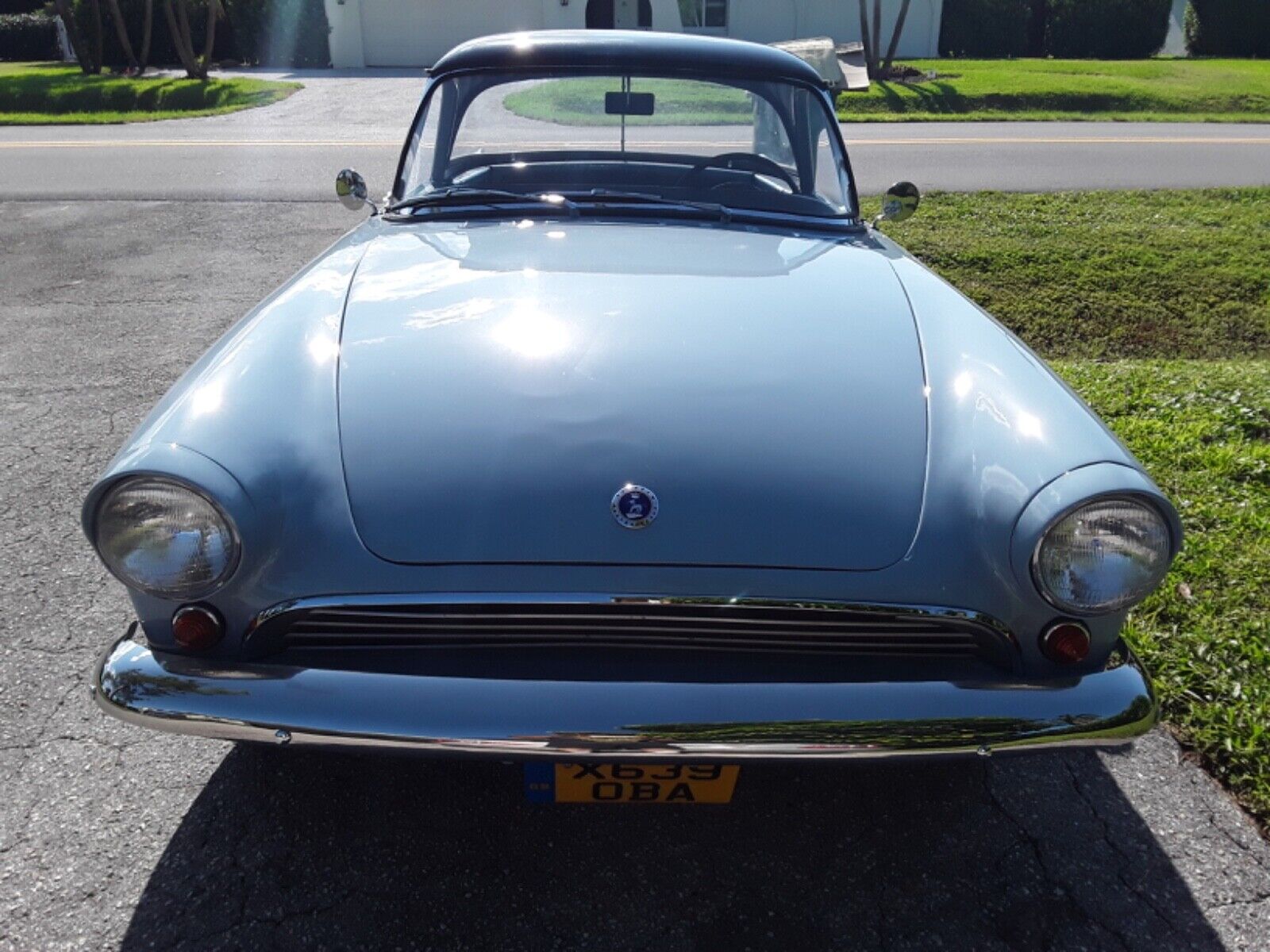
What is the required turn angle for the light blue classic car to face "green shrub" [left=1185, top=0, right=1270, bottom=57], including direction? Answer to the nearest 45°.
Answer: approximately 135° to its left

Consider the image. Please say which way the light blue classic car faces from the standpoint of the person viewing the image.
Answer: facing the viewer

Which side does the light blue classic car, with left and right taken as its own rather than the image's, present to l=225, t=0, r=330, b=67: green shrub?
back

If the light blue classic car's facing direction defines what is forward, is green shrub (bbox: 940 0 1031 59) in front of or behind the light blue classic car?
behind

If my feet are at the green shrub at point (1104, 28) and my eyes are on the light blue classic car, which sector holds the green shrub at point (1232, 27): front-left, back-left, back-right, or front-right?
back-left

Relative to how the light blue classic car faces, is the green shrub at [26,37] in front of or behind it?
behind

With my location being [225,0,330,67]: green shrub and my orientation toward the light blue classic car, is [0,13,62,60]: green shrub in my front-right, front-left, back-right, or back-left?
back-right

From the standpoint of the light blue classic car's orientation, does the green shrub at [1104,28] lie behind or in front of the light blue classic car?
behind
